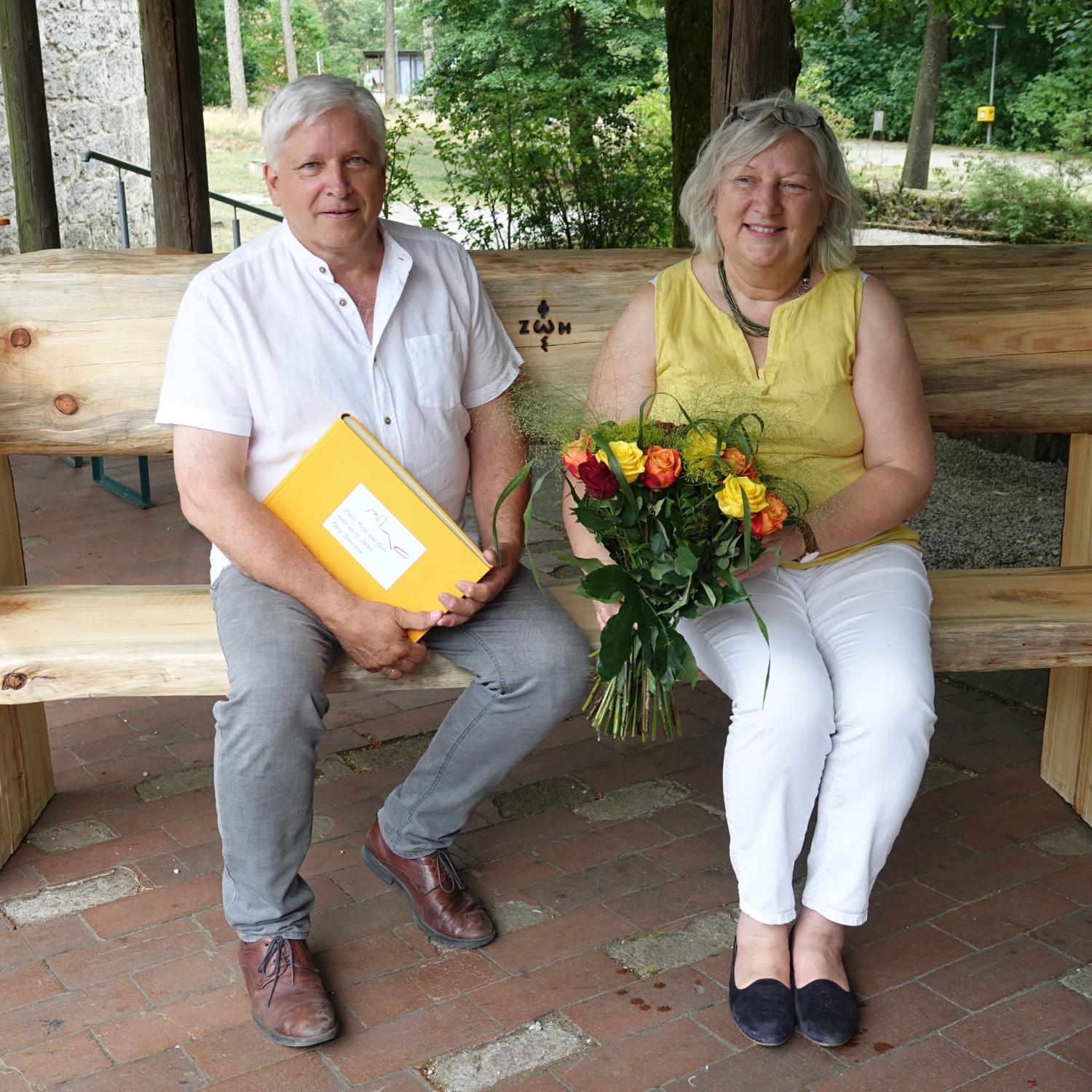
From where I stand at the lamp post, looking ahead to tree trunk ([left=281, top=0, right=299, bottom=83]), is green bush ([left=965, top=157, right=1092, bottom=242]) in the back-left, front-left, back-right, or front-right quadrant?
back-left

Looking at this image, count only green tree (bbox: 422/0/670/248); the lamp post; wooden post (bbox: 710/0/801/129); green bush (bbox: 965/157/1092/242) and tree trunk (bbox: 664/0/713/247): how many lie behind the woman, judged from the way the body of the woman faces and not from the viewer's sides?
5

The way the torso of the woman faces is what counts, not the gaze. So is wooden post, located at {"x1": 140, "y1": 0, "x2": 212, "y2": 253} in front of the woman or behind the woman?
behind

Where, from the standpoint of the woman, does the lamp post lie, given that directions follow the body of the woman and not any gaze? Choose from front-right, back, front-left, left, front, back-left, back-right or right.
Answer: back

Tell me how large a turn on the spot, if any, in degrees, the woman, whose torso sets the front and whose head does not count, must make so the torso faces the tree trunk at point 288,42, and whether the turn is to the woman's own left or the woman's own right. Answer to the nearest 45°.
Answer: approximately 180°

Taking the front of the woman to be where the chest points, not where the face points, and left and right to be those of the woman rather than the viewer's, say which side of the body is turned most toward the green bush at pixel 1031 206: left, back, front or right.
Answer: back

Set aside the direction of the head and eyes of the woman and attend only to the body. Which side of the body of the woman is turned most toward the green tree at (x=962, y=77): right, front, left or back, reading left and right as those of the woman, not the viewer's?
back

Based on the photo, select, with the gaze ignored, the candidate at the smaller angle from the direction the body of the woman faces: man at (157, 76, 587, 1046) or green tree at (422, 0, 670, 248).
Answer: the man

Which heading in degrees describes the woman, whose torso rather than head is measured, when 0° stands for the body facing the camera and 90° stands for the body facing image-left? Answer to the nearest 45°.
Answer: approximately 0°

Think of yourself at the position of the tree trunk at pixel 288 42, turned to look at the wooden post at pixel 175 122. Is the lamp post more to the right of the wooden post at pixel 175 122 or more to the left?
left

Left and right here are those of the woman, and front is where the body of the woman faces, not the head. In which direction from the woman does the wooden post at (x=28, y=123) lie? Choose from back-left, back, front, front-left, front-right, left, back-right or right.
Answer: back-right

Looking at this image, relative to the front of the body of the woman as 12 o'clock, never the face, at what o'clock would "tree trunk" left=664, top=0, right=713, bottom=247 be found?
The tree trunk is roughly at 6 o'clock from the woman.

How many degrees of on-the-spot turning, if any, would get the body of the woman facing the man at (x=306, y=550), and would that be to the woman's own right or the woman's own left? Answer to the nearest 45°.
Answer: approximately 90° to the woman's own right

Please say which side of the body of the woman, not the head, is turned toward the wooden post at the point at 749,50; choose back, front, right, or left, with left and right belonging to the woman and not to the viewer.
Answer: back
